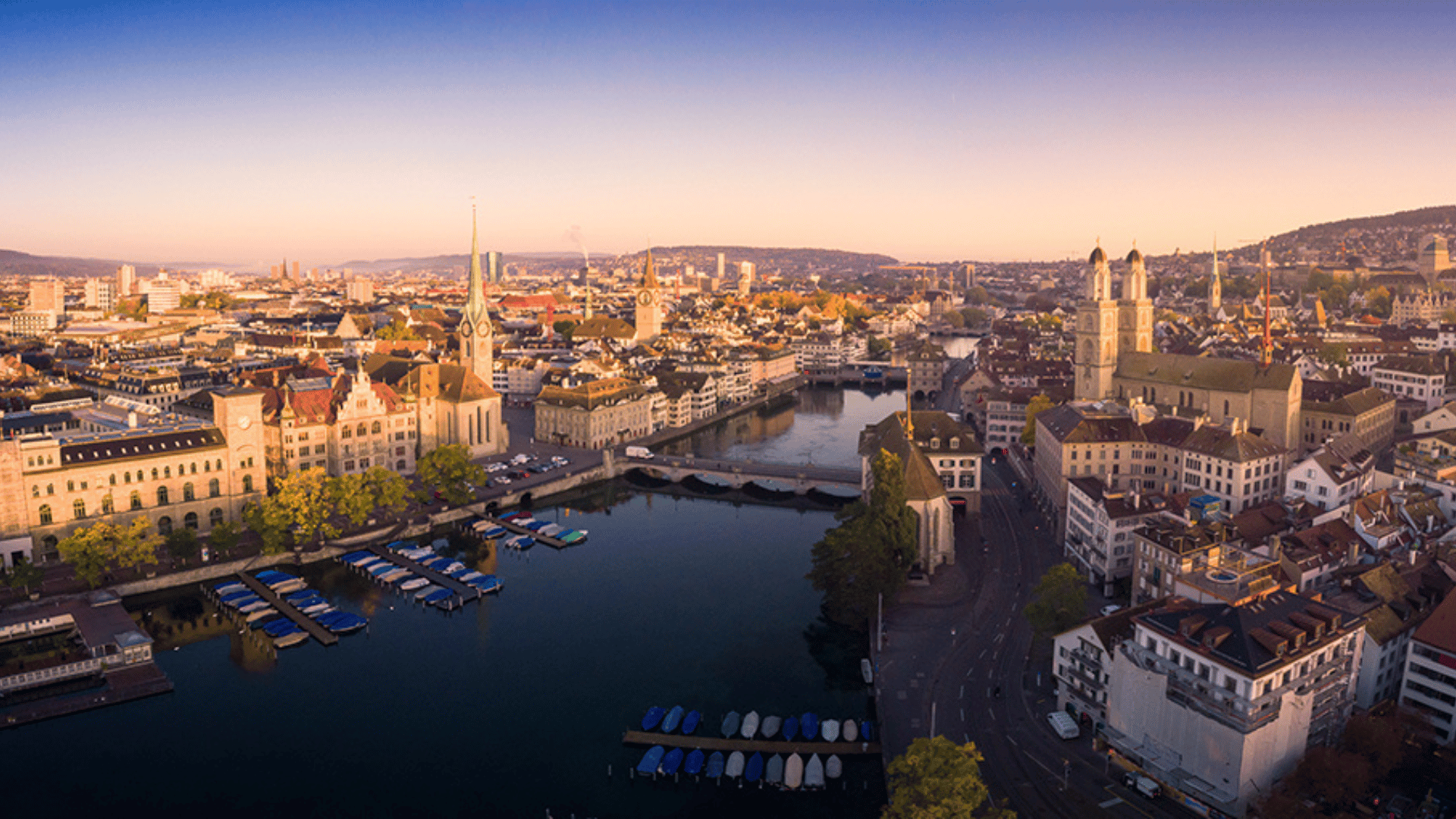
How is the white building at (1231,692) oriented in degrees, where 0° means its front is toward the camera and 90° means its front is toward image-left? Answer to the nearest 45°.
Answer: approximately 45°

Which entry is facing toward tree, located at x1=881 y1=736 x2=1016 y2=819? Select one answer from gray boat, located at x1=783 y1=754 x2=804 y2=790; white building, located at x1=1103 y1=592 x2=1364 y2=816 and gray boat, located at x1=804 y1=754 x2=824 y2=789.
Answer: the white building

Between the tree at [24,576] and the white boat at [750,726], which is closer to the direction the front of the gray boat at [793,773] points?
the white boat

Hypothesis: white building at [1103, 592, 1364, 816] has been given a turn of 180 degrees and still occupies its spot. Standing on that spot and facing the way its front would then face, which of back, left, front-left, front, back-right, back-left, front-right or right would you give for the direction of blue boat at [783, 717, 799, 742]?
back-left

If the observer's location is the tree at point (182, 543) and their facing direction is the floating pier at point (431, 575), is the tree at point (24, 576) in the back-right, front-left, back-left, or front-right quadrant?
back-right

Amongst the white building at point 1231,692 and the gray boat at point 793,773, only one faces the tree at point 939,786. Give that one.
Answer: the white building
